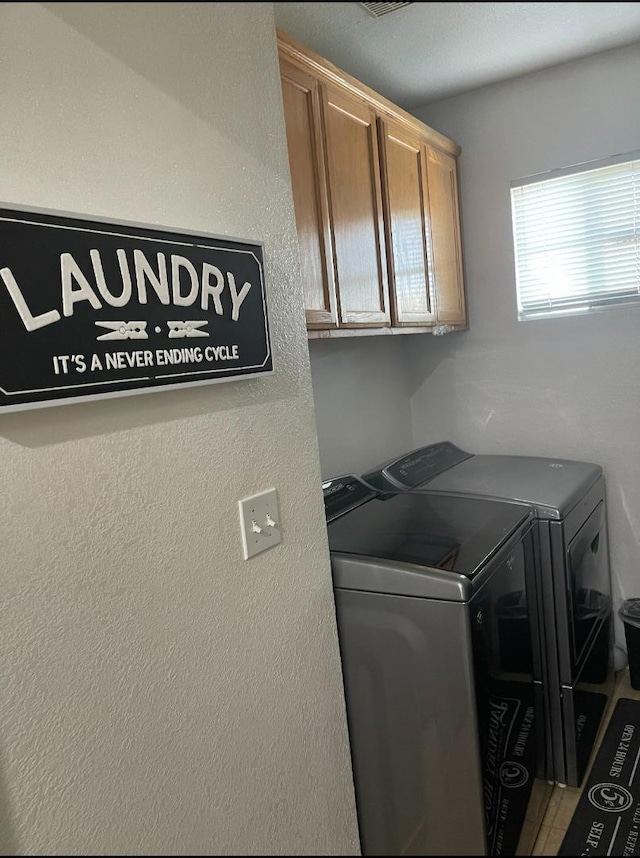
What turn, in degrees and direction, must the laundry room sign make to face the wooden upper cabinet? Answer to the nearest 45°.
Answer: approximately 90° to its left

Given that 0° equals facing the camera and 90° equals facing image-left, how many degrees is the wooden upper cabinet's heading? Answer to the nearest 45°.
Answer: approximately 315°

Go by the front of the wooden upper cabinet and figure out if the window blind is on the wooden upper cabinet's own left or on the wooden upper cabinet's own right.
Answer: on the wooden upper cabinet's own left

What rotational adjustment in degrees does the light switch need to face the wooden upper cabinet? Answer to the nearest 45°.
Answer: approximately 90° to its left

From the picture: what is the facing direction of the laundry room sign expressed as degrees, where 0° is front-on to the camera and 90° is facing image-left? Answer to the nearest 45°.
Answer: approximately 315°

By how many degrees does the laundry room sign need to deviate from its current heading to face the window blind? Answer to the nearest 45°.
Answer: approximately 90° to its left
